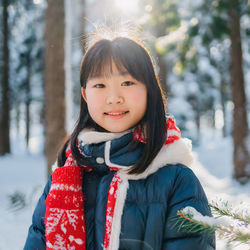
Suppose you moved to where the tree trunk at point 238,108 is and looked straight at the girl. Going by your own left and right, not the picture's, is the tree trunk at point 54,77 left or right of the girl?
right

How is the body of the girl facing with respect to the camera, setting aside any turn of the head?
toward the camera

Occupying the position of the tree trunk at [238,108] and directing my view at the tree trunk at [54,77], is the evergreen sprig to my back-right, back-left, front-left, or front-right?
front-left

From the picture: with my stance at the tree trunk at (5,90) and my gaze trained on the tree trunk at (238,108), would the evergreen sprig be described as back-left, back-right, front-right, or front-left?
front-right

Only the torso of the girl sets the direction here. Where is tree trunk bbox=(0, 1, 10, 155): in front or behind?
behind

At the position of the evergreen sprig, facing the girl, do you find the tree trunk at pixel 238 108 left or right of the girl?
right

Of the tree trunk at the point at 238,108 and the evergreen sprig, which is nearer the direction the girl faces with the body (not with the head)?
the evergreen sprig

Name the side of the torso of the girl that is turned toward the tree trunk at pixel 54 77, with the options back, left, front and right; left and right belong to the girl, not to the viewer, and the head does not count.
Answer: back

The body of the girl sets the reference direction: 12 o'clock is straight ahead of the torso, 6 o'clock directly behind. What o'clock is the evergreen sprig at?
The evergreen sprig is roughly at 11 o'clock from the girl.

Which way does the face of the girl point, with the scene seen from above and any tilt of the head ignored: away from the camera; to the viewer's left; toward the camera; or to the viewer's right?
toward the camera
